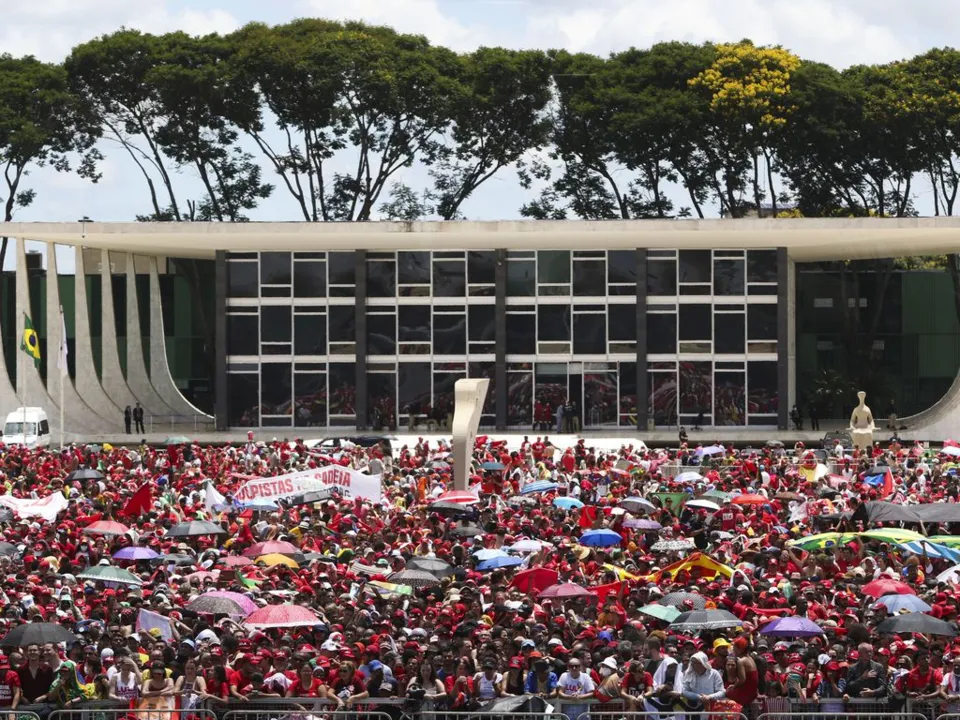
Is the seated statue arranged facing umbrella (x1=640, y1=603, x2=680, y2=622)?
yes

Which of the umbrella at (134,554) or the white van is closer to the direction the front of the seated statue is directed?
the umbrella

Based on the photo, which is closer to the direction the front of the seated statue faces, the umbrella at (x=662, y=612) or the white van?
the umbrella

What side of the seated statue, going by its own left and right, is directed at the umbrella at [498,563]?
front

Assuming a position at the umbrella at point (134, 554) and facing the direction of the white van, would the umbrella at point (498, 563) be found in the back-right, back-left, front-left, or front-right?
back-right

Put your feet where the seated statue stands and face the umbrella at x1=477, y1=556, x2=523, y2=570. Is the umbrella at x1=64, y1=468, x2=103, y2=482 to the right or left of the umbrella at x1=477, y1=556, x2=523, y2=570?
right

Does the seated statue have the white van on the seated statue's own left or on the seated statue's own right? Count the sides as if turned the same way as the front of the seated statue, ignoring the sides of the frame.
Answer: on the seated statue's own right

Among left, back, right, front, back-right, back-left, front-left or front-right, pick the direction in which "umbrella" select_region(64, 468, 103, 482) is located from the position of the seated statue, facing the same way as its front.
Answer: front-right

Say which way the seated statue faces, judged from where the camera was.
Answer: facing the viewer
